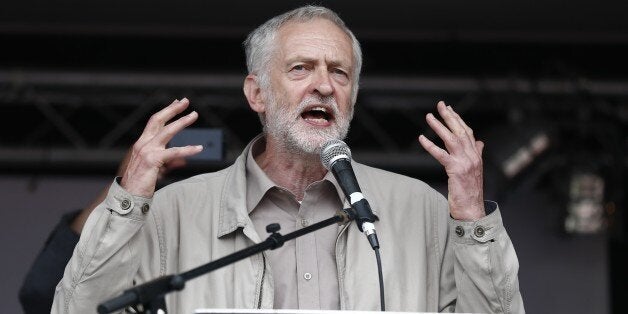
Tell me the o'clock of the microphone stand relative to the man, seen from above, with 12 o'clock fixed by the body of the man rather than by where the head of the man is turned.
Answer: The microphone stand is roughly at 1 o'clock from the man.

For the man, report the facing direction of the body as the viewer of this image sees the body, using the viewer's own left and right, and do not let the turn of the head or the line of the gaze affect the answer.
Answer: facing the viewer
